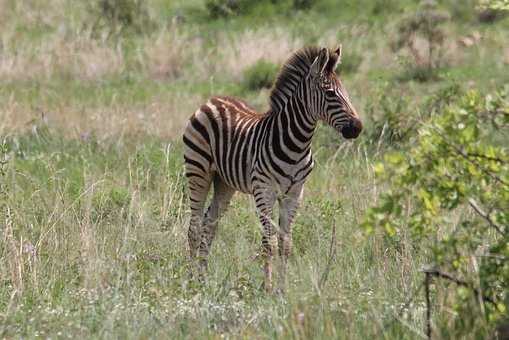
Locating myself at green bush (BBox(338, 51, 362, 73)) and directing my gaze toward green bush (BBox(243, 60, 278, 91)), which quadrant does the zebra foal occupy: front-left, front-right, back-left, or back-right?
front-left

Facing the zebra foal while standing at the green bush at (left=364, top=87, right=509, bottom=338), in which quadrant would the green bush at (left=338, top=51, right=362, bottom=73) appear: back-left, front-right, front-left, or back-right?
front-right

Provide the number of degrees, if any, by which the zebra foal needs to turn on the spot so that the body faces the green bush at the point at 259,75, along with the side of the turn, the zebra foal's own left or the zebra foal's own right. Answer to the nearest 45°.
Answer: approximately 135° to the zebra foal's own left

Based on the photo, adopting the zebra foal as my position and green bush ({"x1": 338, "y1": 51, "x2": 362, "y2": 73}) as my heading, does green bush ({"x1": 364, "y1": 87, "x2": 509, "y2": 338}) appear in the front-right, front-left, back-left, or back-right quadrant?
back-right

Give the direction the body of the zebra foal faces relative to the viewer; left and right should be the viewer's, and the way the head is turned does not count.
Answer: facing the viewer and to the right of the viewer

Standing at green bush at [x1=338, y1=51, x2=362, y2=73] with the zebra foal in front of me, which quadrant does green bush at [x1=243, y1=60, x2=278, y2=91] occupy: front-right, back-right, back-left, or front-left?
front-right

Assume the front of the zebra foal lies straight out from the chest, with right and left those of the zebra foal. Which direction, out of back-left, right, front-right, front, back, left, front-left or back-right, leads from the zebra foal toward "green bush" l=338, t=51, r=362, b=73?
back-left
